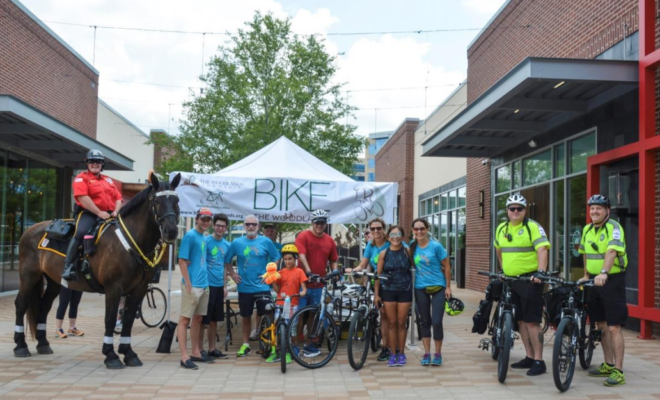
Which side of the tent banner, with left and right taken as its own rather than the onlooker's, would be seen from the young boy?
front

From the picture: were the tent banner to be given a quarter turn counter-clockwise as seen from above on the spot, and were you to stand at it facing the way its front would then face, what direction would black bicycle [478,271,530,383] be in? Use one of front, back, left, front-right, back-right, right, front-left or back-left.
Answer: front-right

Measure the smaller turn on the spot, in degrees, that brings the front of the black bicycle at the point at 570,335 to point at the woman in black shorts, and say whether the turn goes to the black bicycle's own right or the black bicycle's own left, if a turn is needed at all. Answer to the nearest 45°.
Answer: approximately 90° to the black bicycle's own right

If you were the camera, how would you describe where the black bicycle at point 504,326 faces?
facing the viewer

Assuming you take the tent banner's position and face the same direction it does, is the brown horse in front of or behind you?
in front

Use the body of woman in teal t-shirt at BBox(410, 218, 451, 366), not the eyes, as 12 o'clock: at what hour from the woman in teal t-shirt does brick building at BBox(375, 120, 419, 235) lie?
The brick building is roughly at 6 o'clock from the woman in teal t-shirt.

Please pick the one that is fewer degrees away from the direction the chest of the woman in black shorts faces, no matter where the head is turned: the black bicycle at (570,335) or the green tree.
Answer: the black bicycle

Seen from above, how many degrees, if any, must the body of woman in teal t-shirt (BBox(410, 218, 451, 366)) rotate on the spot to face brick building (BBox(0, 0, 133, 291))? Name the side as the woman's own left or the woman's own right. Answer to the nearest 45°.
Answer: approximately 135° to the woman's own right

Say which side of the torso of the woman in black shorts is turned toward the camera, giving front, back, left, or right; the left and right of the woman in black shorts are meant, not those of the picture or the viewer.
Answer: front

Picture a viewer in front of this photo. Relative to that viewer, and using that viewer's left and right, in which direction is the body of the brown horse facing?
facing the viewer and to the right of the viewer

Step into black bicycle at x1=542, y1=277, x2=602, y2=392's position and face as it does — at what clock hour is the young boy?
The young boy is roughly at 3 o'clock from the black bicycle.

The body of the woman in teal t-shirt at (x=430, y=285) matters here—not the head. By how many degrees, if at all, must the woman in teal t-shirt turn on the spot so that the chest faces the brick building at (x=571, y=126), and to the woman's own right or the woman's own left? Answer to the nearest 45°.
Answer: approximately 135° to the woman's own left

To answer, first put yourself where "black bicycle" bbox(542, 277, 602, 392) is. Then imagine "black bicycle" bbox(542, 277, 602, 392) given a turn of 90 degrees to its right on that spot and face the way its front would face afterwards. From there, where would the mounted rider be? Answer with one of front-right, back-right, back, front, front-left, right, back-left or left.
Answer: front

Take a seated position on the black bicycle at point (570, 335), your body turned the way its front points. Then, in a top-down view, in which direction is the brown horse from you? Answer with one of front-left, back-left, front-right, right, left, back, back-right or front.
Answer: right
